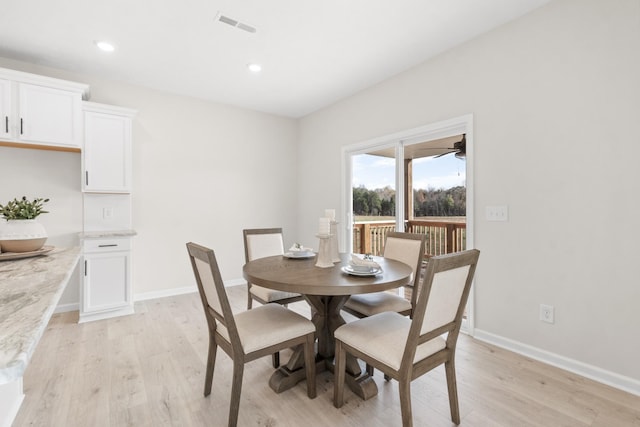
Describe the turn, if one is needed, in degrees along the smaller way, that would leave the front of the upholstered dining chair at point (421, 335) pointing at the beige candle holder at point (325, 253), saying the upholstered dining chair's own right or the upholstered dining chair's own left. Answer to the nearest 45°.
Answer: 0° — it already faces it

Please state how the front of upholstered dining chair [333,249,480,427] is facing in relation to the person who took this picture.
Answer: facing away from the viewer and to the left of the viewer

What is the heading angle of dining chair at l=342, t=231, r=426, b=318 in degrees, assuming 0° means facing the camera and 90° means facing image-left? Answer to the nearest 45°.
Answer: approximately 45°

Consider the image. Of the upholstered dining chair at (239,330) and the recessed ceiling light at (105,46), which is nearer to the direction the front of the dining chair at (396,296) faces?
the upholstered dining chair

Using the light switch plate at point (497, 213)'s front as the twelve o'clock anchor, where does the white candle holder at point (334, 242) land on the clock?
The white candle holder is roughly at 12 o'clock from the light switch plate.

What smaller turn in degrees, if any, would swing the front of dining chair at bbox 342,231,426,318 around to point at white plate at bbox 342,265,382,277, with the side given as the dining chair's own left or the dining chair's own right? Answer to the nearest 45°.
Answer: approximately 45° to the dining chair's own left

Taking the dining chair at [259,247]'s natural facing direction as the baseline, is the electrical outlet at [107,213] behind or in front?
behind

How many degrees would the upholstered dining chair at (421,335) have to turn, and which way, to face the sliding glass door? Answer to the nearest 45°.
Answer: approximately 45° to its right
